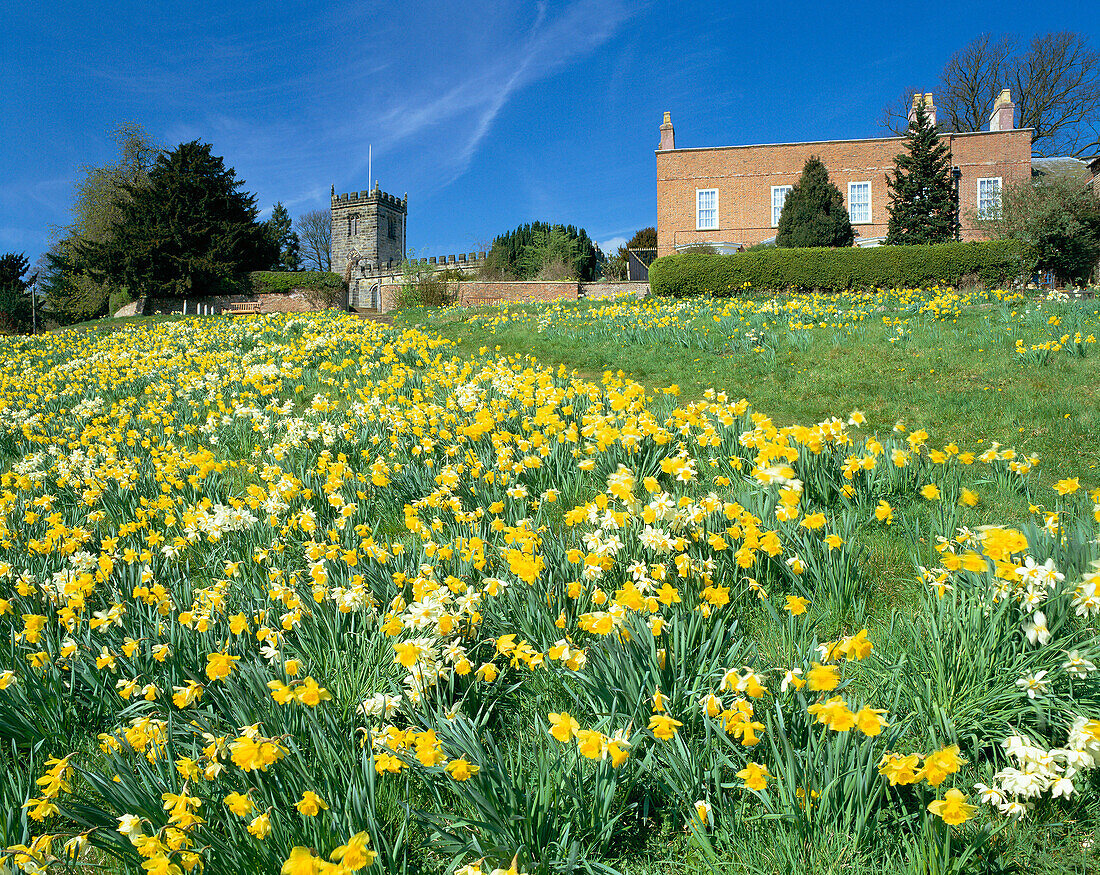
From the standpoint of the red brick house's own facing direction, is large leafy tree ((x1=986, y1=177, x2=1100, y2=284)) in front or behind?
in front

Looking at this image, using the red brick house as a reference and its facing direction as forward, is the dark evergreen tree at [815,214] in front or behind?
in front

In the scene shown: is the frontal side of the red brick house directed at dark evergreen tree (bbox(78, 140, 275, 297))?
no

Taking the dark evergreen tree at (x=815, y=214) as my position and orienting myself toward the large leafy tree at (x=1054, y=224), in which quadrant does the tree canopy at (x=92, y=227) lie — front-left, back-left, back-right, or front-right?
back-left

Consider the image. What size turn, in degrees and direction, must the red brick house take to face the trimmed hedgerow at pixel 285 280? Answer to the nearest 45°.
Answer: approximately 90° to its right

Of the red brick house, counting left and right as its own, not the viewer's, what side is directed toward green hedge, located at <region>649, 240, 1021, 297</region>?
front

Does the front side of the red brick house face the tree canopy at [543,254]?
no

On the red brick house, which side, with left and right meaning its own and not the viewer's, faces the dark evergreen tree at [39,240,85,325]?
right

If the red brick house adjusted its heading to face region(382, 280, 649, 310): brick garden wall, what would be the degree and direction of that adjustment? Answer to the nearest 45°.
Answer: approximately 45° to its right

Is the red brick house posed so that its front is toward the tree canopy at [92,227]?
no

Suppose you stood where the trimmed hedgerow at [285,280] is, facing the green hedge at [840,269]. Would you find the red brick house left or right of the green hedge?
left

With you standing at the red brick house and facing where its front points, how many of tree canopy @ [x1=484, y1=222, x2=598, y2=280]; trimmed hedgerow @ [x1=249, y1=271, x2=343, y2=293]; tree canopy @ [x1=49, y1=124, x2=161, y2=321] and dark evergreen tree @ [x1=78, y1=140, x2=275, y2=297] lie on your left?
0

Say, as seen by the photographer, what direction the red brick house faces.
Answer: facing the viewer
